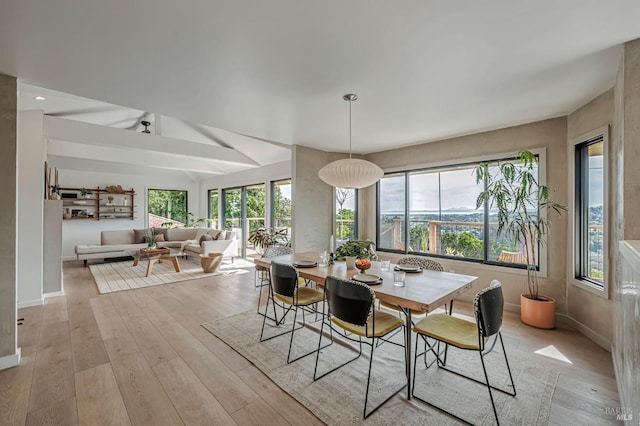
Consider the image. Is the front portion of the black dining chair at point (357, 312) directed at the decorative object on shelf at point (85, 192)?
no

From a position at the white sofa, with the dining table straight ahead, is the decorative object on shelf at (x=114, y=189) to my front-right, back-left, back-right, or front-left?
back-right

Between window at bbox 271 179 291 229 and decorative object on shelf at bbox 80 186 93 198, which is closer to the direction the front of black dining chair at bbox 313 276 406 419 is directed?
the window

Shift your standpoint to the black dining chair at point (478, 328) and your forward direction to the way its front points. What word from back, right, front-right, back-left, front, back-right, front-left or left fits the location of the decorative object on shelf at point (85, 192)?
front-left

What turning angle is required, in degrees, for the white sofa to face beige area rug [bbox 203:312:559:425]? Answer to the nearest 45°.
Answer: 0° — it already faces it

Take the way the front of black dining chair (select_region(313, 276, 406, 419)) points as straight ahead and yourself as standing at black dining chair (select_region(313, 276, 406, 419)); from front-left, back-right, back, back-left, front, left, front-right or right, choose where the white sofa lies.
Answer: left

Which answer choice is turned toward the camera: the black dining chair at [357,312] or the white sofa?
the white sofa

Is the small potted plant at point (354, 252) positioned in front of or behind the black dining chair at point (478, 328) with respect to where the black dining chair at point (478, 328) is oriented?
in front

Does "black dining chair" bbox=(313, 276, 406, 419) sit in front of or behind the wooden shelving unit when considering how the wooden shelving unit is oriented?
in front

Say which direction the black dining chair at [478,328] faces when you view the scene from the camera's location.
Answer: facing away from the viewer and to the left of the viewer

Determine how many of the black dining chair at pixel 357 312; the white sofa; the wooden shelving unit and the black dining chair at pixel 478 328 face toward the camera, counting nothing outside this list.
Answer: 2

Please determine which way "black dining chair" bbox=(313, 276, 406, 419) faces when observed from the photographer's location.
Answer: facing away from the viewer and to the right of the viewer

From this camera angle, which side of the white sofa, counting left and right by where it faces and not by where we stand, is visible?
front

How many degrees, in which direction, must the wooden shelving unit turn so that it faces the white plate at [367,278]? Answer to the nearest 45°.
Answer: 0° — it already faces it

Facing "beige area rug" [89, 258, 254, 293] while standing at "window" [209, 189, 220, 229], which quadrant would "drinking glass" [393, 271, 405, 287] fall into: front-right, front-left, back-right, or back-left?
front-left
